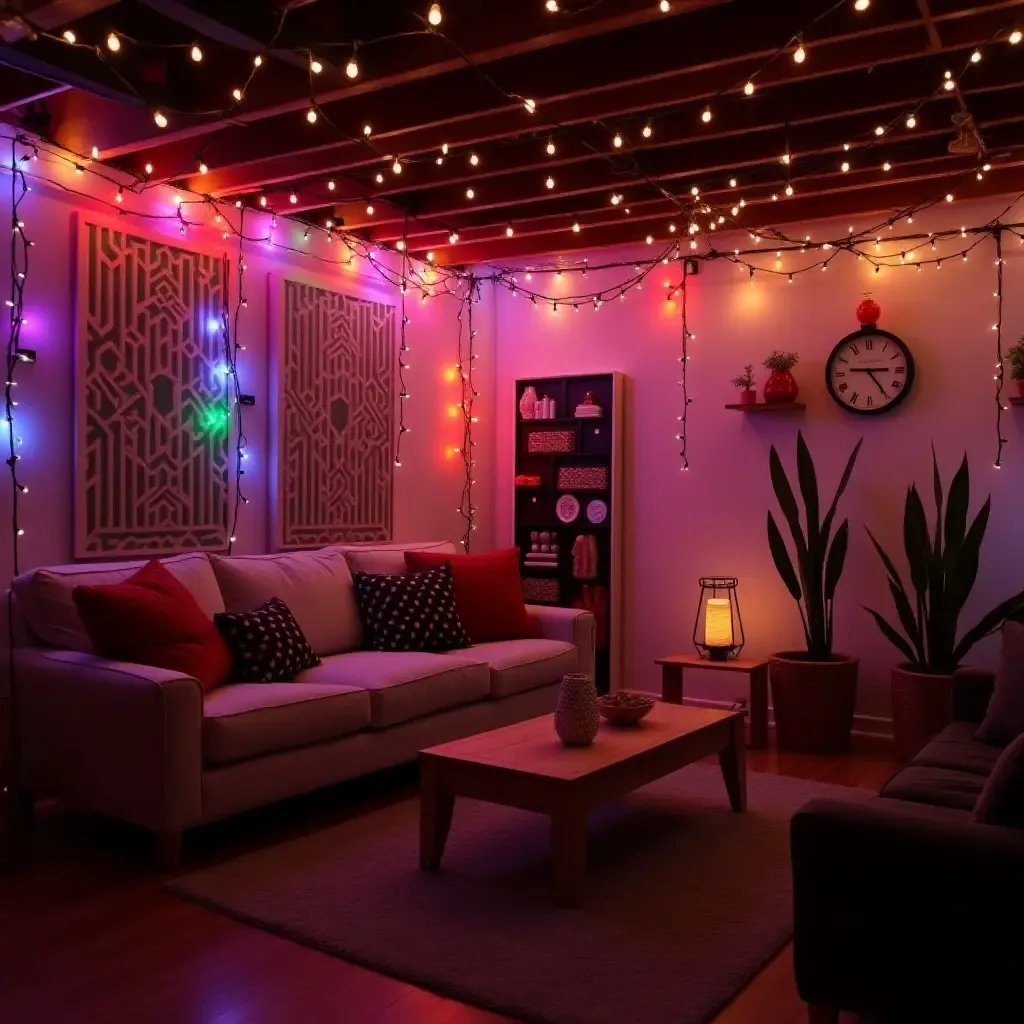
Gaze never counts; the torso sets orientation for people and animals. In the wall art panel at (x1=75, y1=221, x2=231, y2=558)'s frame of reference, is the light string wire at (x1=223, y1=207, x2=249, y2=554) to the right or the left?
on its left

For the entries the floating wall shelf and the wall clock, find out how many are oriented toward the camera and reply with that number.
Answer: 2

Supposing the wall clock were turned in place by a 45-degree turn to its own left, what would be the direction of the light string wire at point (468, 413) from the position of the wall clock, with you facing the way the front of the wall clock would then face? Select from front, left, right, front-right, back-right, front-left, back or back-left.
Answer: back-right

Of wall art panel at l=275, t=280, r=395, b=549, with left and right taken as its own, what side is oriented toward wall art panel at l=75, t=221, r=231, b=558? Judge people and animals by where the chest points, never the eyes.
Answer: right

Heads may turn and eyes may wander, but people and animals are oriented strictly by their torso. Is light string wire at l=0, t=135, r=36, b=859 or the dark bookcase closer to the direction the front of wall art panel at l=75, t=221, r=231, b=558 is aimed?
the dark bookcase

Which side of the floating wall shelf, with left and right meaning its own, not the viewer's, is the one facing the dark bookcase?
right

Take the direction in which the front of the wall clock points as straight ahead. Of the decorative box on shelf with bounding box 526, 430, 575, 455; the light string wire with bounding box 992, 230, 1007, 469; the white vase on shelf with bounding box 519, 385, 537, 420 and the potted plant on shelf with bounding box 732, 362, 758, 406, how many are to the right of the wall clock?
3

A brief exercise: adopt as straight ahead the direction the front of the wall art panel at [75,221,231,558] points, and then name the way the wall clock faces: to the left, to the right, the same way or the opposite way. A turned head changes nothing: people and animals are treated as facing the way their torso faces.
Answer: to the right

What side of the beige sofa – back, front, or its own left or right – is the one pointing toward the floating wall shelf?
left
